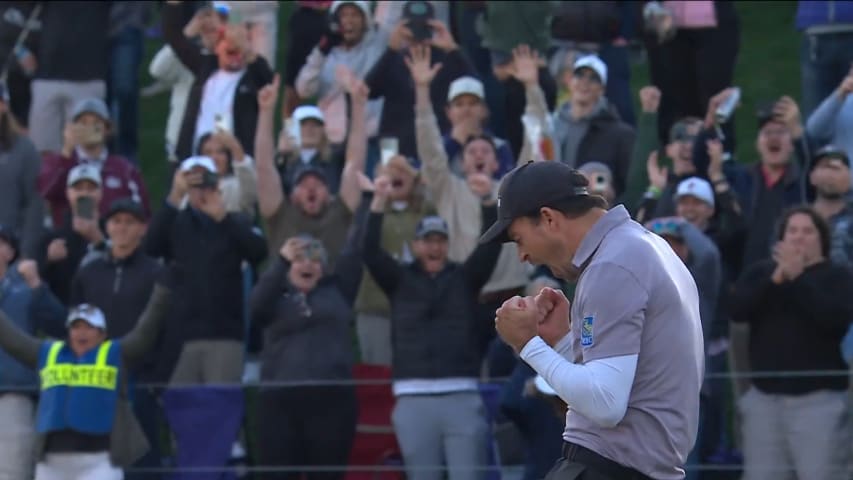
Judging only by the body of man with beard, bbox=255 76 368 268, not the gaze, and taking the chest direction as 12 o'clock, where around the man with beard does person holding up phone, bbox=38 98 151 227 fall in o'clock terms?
The person holding up phone is roughly at 4 o'clock from the man with beard.

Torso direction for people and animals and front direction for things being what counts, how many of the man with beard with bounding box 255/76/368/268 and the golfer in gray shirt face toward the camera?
1

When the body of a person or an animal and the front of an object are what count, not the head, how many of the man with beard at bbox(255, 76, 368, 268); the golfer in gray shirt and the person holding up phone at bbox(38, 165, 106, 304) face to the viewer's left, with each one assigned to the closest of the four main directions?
1

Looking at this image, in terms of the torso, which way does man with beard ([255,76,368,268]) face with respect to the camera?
toward the camera

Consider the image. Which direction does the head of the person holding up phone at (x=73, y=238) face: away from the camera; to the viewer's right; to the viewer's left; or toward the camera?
toward the camera

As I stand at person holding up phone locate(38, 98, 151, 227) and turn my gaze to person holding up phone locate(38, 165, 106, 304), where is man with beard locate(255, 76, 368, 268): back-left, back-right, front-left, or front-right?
front-left

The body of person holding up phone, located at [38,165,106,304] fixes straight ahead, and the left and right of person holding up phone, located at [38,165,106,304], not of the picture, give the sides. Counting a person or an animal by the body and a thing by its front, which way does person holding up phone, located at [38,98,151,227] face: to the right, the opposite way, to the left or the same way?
the same way

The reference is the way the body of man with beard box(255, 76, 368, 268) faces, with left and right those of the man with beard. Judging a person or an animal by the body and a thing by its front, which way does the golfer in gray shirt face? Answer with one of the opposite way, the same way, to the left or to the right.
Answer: to the right

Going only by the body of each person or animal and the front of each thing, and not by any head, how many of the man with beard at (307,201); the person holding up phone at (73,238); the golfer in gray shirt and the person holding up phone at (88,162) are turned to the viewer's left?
1

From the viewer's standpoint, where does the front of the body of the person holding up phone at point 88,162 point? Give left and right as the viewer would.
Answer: facing the viewer

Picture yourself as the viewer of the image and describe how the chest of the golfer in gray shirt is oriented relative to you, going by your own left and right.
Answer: facing to the left of the viewer

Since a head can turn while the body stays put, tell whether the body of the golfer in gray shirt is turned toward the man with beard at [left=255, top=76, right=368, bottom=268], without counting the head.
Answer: no

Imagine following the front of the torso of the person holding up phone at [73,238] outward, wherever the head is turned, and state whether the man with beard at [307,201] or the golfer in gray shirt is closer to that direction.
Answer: the golfer in gray shirt
